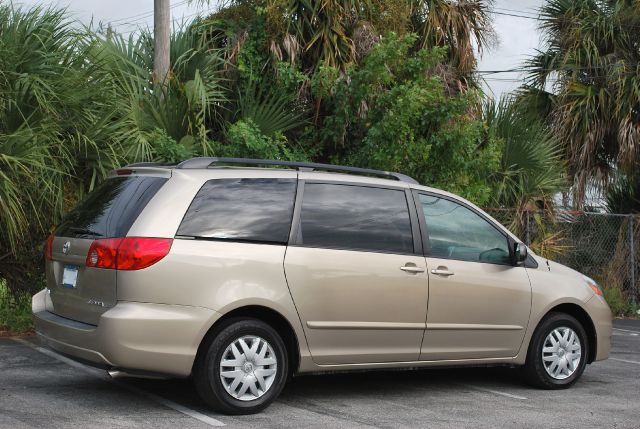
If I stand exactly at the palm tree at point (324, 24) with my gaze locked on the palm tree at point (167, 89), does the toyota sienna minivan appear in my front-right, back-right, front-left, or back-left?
front-left

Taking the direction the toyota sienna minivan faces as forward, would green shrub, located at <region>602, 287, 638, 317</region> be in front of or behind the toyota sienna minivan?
in front

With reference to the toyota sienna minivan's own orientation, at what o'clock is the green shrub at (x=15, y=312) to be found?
The green shrub is roughly at 9 o'clock from the toyota sienna minivan.

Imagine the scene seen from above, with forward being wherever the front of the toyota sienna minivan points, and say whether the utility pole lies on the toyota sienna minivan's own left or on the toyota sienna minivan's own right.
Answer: on the toyota sienna minivan's own left

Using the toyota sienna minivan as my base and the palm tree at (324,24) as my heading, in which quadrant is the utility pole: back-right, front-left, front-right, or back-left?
front-left

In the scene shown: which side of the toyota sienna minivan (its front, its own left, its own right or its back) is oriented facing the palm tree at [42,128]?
left

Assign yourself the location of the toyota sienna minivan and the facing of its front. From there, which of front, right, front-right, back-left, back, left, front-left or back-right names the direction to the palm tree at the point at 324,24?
front-left

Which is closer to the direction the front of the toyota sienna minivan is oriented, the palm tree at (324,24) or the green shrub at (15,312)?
the palm tree

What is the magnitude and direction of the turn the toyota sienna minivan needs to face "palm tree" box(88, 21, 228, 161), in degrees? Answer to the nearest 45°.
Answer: approximately 45° to its left

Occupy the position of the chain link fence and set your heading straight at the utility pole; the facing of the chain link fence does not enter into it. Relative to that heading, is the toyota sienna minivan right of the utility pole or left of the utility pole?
left

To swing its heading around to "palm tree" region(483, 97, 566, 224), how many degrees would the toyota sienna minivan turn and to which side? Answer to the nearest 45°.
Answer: approximately 45° to its left

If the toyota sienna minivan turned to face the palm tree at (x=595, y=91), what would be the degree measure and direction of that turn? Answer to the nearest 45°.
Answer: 0° — it already faces it

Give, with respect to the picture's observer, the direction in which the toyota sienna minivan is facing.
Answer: facing away from the viewer and to the right of the viewer
